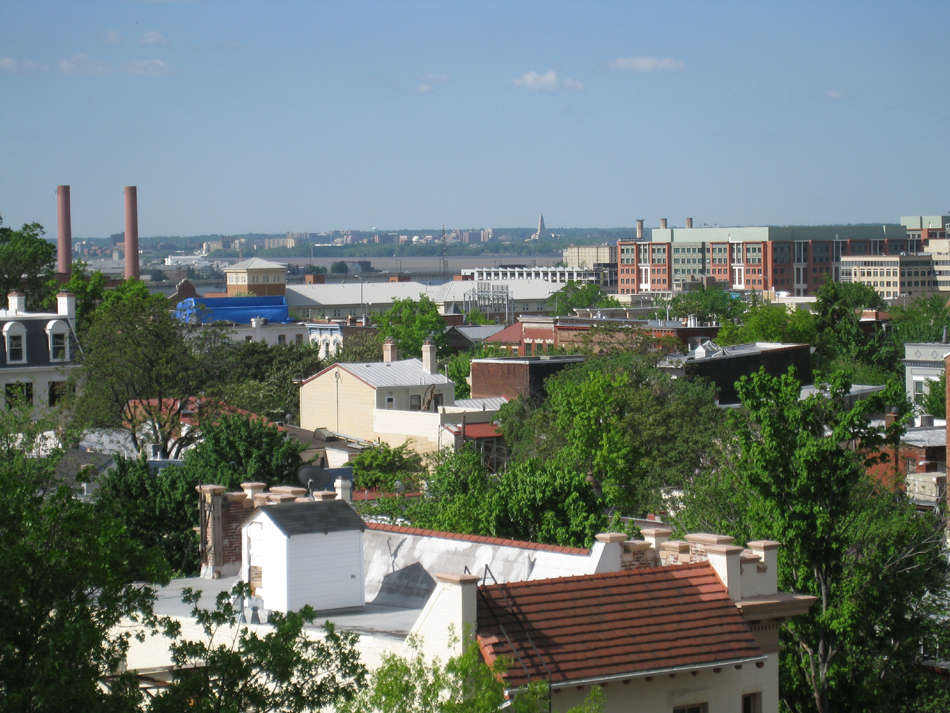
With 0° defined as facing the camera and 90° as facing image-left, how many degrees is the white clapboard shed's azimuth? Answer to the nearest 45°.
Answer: approximately 45°

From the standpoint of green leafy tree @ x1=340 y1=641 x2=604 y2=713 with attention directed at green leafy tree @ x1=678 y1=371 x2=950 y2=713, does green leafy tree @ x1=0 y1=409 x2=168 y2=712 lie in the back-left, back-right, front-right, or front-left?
back-left

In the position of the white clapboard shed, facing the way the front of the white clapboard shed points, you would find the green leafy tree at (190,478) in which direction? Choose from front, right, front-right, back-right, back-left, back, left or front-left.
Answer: back-right

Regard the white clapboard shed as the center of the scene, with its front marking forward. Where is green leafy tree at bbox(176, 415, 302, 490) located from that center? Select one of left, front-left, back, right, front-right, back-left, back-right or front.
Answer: back-right
